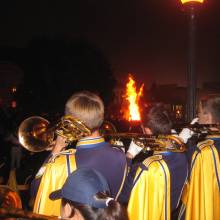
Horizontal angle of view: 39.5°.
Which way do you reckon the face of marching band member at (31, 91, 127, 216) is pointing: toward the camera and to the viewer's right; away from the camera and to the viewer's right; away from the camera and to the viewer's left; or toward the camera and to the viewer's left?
away from the camera and to the viewer's left

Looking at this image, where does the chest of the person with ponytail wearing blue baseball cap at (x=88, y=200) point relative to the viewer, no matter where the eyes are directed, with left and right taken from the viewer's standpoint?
facing away from the viewer and to the left of the viewer

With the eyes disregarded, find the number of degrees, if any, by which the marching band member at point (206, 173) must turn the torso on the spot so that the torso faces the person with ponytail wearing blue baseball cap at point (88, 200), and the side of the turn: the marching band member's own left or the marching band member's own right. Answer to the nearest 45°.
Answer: approximately 135° to the marching band member's own left

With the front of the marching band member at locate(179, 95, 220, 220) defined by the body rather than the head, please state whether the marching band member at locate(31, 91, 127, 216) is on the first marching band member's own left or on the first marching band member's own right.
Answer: on the first marching band member's own left

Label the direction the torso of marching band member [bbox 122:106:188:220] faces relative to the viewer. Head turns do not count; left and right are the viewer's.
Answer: facing away from the viewer and to the left of the viewer

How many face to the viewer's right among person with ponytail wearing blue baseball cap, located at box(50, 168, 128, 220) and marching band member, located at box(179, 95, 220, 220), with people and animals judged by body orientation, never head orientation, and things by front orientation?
0

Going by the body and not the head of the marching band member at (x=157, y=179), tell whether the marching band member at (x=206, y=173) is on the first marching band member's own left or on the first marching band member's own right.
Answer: on the first marching band member's own right

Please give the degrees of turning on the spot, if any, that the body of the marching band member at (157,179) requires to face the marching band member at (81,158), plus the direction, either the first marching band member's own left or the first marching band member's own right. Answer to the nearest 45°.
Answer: approximately 90° to the first marching band member's own left

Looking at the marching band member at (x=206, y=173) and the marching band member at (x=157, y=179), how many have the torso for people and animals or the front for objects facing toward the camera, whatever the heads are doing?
0

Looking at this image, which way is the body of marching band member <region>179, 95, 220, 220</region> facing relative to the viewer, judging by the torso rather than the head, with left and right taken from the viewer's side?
facing away from the viewer and to the left of the viewer

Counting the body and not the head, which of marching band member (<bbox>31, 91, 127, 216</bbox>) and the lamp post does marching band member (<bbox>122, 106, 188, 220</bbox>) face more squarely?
the lamp post
